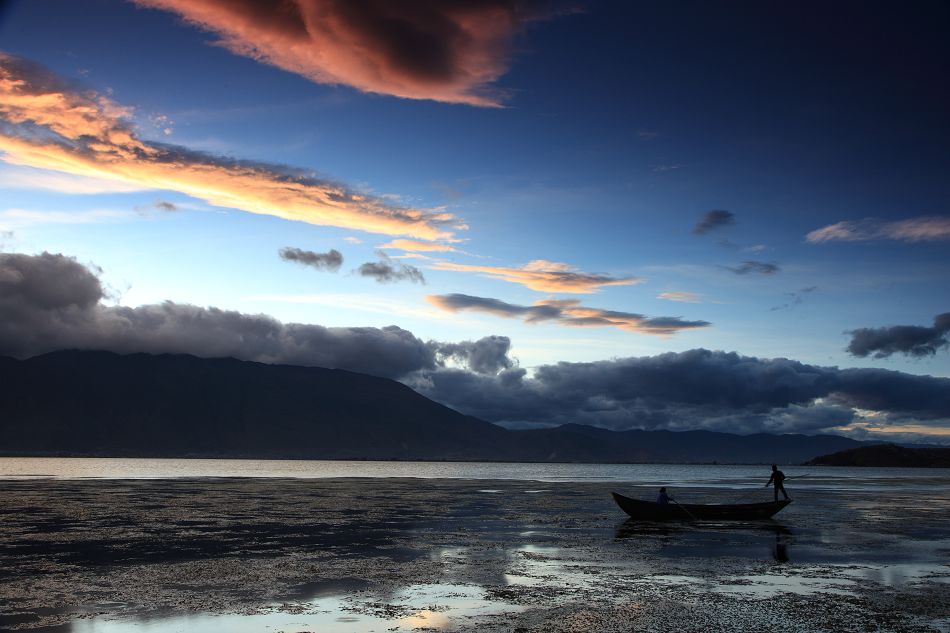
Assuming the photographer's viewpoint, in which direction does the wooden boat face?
facing to the left of the viewer
